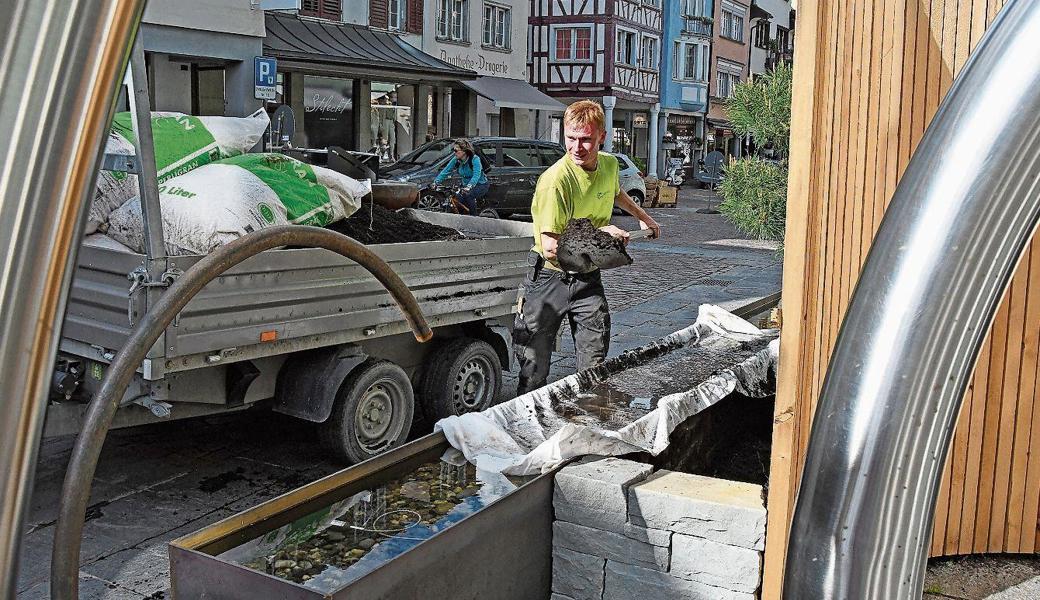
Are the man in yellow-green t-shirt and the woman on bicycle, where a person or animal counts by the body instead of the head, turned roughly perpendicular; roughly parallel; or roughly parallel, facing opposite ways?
roughly perpendicular

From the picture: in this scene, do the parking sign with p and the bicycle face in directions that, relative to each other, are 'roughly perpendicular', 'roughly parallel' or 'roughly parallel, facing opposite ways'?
roughly perpendicular

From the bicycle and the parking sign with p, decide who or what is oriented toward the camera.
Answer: the parking sign with p

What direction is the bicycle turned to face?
to the viewer's left

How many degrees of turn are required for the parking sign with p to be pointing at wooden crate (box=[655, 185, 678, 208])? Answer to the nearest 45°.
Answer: approximately 135° to its left

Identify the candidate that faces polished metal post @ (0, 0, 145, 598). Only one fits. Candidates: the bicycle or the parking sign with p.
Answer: the parking sign with p

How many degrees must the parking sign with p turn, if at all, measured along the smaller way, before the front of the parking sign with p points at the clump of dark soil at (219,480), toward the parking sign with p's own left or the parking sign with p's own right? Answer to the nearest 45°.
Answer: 0° — it already faces it

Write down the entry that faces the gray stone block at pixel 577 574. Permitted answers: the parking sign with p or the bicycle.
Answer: the parking sign with p

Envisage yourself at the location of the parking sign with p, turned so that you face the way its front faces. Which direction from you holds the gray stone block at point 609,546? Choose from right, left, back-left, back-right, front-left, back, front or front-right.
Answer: front

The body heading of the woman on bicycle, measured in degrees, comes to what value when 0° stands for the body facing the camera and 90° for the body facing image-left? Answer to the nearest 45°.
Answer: approximately 45°

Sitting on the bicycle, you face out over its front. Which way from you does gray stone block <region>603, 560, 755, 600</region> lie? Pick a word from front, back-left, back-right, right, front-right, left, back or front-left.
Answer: left

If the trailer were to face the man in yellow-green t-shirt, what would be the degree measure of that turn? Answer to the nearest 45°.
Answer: approximately 135° to its left

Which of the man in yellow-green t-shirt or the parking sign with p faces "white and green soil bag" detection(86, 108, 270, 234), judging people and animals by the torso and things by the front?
the parking sign with p

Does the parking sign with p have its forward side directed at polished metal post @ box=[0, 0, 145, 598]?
yes

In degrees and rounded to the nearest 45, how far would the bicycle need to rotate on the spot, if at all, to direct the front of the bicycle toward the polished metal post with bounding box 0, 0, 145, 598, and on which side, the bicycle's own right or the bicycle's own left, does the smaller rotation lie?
approximately 90° to the bicycle's own left

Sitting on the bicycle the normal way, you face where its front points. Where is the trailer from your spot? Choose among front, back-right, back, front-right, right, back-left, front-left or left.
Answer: left

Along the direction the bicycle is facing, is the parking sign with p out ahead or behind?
ahead

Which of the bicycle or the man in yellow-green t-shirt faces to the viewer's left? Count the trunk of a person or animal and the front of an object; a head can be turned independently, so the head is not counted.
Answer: the bicycle

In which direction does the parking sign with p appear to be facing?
toward the camera

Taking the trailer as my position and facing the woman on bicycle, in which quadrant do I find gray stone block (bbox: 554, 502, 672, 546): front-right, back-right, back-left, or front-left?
back-right
